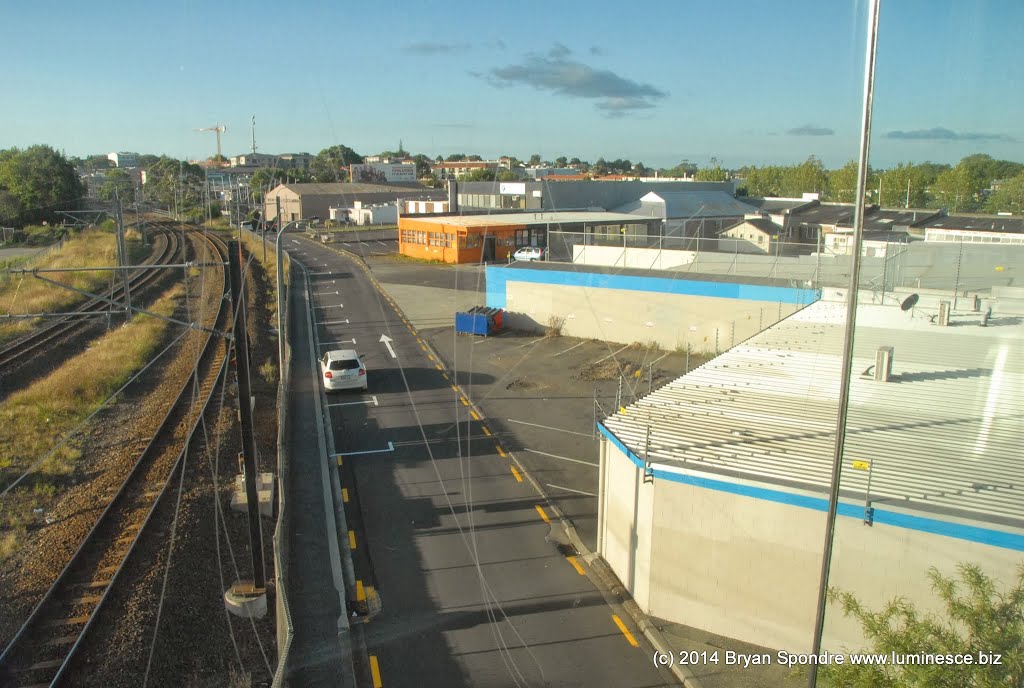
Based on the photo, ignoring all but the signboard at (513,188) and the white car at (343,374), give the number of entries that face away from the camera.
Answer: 1

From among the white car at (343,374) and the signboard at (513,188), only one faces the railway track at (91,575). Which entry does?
the signboard

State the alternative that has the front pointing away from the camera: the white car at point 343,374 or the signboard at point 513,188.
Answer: the white car

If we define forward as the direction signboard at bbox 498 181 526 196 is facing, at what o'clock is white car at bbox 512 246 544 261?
The white car is roughly at 12 o'clock from the signboard.

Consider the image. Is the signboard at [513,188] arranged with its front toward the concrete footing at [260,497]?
yes

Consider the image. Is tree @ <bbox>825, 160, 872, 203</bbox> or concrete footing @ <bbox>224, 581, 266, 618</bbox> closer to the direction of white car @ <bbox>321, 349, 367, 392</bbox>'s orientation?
the tree

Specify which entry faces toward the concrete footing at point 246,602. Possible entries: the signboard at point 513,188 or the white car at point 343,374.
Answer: the signboard

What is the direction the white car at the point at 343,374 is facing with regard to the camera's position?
facing away from the viewer

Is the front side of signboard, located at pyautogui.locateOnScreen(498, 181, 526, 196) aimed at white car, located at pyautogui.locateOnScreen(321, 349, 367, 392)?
yes

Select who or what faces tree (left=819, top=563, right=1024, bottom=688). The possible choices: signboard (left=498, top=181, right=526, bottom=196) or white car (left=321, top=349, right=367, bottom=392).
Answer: the signboard

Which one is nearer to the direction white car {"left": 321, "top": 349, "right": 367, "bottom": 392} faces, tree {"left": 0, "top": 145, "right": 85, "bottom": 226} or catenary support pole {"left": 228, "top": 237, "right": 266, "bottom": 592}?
the tree

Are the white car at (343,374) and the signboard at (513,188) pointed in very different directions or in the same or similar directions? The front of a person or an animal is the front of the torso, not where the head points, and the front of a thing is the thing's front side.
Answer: very different directions

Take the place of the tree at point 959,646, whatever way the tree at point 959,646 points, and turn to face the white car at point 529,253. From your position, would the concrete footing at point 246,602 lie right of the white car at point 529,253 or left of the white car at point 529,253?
left

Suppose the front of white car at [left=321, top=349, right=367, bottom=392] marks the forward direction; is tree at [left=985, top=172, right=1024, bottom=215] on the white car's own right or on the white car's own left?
on the white car's own right

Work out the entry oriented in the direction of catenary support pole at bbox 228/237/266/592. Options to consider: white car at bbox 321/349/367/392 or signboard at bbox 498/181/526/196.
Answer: the signboard
